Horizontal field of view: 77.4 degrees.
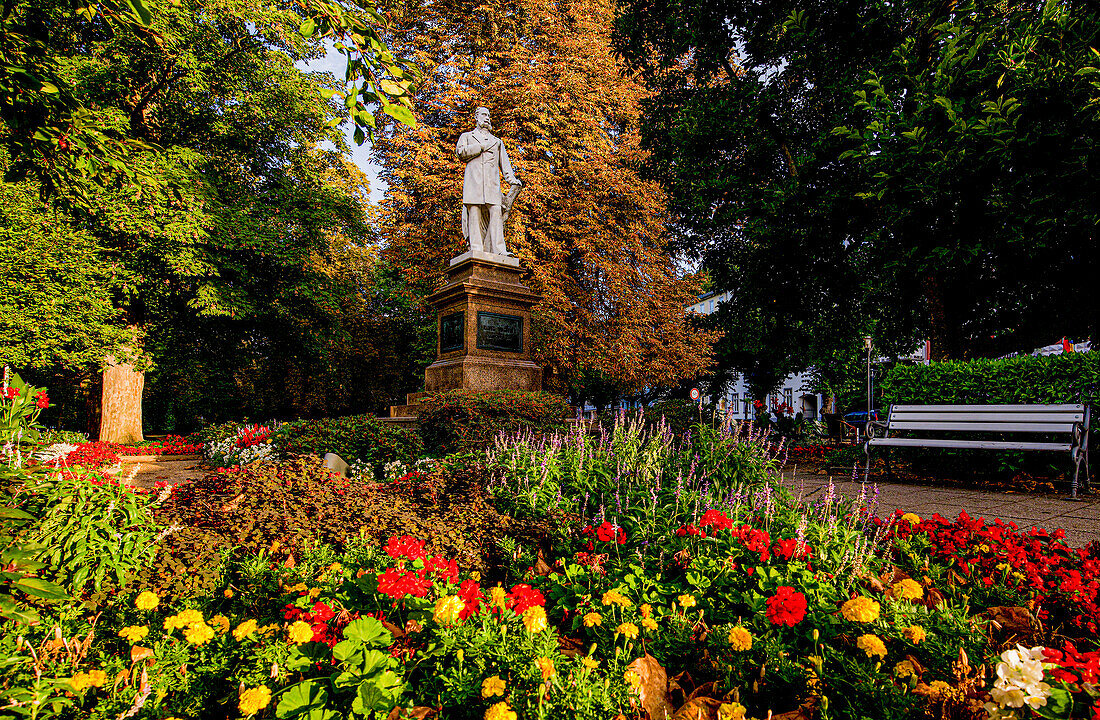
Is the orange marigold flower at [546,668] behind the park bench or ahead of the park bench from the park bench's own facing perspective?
ahead

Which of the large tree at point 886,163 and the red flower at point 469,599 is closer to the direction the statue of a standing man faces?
the red flower

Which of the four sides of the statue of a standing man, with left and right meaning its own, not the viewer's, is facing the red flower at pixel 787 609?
front

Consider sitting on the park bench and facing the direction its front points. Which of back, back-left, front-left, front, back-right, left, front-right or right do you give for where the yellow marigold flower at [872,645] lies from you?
front-left

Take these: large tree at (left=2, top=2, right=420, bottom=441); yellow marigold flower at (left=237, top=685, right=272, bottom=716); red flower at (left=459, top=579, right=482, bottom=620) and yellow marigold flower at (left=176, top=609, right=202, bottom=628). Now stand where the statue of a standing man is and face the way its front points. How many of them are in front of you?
3

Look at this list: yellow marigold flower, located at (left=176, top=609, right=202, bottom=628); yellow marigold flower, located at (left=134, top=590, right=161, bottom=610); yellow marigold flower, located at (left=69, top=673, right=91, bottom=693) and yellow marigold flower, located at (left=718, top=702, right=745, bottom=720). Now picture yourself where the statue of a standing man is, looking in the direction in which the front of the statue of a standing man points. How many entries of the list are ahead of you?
4

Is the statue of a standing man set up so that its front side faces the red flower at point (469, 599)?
yes

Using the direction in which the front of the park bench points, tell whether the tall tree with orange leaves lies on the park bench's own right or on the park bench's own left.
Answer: on the park bench's own right

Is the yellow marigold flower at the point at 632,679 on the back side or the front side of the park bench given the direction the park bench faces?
on the front side

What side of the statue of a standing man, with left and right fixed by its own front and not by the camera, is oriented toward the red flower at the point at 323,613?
front

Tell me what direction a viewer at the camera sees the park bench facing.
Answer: facing the viewer and to the left of the viewer

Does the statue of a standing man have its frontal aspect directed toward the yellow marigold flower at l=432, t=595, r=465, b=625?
yes

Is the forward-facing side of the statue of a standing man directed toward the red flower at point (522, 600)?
yes

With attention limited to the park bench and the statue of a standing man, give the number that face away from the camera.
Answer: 0

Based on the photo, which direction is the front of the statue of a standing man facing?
toward the camera

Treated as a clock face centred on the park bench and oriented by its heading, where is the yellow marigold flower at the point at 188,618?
The yellow marigold flower is roughly at 11 o'clock from the park bench.

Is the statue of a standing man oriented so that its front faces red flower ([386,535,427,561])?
yes

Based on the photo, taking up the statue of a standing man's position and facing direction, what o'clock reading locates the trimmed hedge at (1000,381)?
The trimmed hedge is roughly at 10 o'clock from the statue of a standing man.
